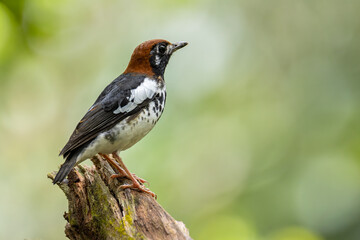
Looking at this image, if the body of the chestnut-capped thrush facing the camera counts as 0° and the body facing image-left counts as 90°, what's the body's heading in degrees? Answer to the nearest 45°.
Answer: approximately 270°
